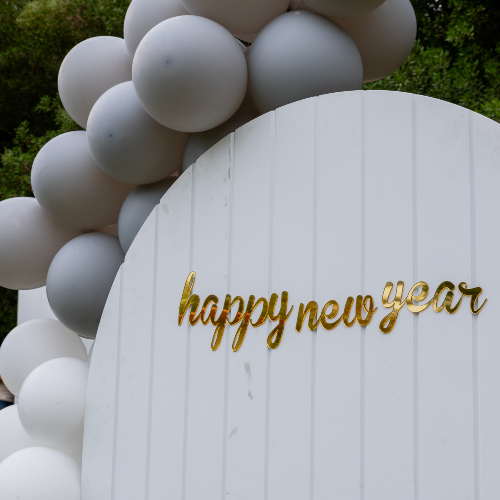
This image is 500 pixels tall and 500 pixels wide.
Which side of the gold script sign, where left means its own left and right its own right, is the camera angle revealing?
front

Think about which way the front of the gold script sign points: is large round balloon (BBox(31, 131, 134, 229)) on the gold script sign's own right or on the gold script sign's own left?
on the gold script sign's own right

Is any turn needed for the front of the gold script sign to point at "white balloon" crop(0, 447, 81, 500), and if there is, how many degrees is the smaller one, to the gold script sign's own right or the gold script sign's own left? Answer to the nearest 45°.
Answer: approximately 90° to the gold script sign's own right
